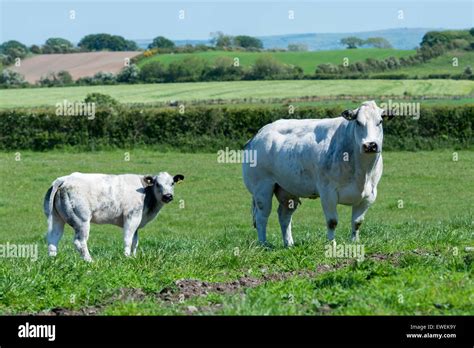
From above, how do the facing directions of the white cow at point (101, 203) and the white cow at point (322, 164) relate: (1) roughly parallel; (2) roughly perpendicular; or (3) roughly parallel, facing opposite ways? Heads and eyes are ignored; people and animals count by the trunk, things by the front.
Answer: roughly perpendicular

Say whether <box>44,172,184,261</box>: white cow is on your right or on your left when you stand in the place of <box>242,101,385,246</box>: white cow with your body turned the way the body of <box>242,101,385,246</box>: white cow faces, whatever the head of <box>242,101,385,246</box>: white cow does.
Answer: on your right

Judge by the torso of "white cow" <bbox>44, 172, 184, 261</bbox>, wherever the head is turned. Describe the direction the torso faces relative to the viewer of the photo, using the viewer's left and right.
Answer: facing away from the viewer and to the right of the viewer

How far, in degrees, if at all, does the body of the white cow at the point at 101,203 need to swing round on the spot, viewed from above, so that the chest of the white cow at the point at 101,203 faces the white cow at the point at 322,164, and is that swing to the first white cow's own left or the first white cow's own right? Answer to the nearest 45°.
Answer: approximately 45° to the first white cow's own right

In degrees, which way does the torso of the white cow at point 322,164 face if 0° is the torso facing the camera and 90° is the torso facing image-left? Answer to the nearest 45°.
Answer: approximately 315°

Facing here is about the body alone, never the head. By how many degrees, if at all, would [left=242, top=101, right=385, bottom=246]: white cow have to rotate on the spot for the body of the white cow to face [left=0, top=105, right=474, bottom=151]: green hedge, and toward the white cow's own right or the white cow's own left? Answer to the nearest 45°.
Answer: approximately 135° to the white cow's own left
